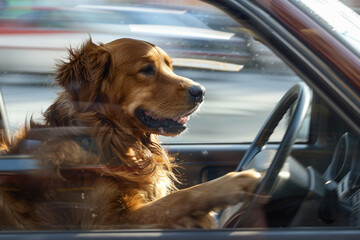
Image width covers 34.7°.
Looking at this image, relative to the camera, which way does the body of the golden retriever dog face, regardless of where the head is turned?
to the viewer's right
